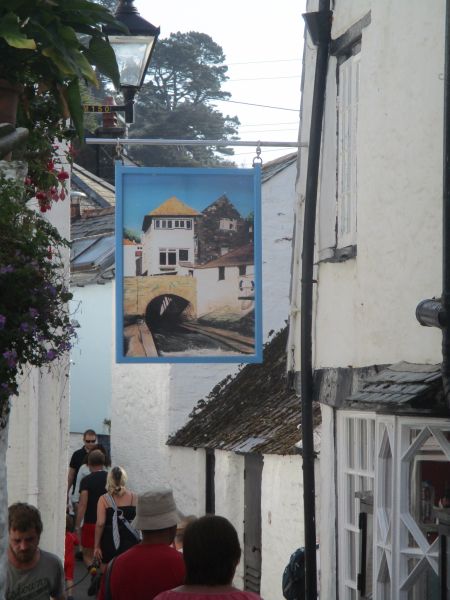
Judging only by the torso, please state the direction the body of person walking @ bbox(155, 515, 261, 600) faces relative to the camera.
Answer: away from the camera

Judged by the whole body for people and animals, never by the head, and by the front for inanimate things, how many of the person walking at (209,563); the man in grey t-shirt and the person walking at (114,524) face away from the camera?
2

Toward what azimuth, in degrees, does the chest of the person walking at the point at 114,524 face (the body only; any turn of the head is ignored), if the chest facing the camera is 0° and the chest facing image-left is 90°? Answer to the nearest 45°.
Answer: approximately 180°

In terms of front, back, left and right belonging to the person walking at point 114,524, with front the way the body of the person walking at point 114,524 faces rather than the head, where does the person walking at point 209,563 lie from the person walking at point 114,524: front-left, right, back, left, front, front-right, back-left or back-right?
back

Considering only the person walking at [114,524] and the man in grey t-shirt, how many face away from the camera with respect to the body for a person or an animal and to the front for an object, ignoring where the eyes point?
1

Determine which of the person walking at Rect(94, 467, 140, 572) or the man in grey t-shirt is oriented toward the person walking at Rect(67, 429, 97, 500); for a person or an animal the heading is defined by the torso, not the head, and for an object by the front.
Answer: the person walking at Rect(94, 467, 140, 572)

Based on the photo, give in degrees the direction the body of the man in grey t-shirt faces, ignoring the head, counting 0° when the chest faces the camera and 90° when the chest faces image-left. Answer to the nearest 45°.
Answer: approximately 0°

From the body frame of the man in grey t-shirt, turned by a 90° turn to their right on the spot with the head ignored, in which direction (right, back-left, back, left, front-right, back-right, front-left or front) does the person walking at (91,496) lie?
right

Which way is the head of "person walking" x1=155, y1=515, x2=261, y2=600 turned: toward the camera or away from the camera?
away from the camera

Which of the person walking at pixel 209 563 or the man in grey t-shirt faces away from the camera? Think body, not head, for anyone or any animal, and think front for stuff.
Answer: the person walking
